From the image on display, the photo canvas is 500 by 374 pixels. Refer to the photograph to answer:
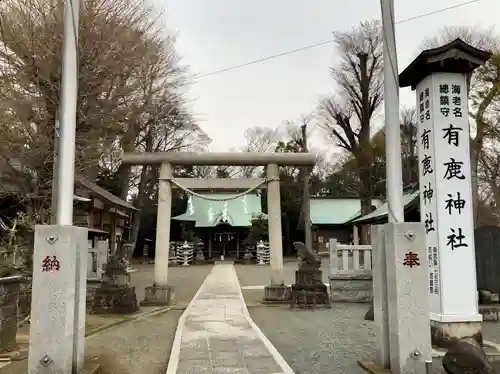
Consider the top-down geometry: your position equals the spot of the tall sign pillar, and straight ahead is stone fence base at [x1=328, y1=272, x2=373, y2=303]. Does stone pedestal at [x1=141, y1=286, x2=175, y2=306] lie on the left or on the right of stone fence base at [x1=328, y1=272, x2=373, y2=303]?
left

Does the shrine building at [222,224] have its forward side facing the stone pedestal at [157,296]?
yes

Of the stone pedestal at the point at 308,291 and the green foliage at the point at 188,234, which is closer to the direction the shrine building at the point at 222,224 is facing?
the stone pedestal

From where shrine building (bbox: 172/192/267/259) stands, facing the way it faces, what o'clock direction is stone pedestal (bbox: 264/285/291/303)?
The stone pedestal is roughly at 12 o'clock from the shrine building.

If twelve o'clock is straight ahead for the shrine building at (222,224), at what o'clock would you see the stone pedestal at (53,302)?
The stone pedestal is roughly at 12 o'clock from the shrine building.

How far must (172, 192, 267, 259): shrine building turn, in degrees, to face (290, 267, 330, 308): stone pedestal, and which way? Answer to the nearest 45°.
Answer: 0° — it already faces it

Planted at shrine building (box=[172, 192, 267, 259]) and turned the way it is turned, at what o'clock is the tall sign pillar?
The tall sign pillar is roughly at 12 o'clock from the shrine building.

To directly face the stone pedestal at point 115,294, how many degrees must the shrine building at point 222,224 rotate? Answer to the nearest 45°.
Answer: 0° — it already faces it

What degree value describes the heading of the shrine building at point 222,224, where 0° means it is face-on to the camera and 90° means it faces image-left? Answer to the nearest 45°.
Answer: approximately 0°
